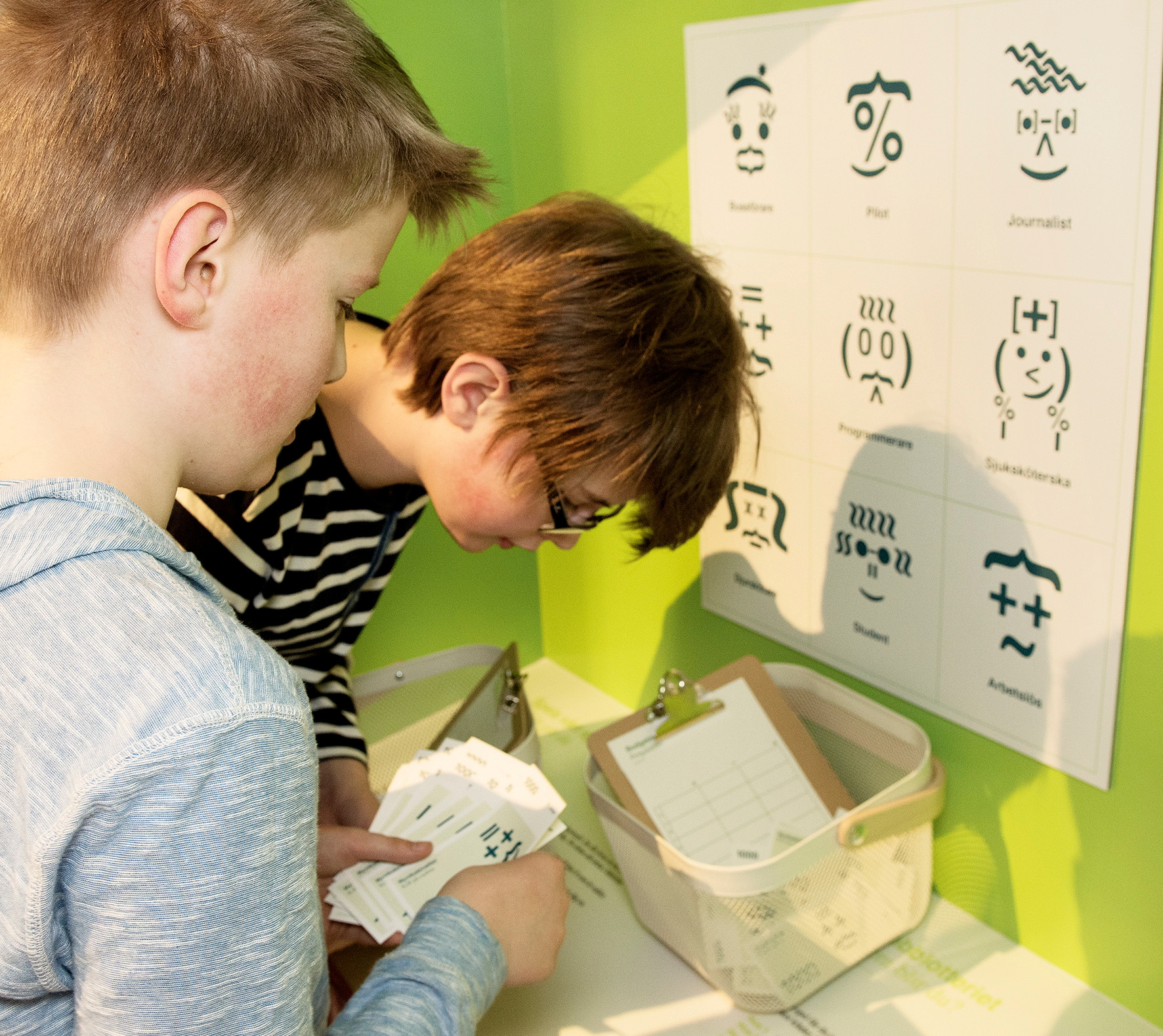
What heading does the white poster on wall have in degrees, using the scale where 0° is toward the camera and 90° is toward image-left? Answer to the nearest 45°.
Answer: approximately 45°

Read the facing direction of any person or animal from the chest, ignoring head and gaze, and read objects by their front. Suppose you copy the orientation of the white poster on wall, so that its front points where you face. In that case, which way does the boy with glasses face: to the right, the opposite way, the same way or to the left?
the opposite way

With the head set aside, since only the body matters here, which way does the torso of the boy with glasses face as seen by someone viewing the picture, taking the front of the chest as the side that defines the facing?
to the viewer's right

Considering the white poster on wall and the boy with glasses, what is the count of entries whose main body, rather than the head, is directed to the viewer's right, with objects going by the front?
1

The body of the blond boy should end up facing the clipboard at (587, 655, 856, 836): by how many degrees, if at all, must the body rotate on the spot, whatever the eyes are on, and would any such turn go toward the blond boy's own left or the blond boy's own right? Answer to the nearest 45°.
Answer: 0° — they already face it

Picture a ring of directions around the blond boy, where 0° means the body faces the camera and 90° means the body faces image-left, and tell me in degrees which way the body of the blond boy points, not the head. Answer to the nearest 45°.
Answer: approximately 225°
